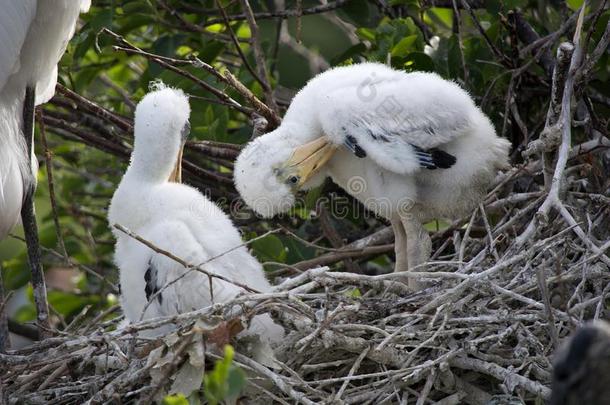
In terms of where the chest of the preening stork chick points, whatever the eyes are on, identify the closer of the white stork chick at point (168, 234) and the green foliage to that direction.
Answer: the white stork chick

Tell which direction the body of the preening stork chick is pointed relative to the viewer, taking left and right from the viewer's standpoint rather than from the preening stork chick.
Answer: facing to the left of the viewer

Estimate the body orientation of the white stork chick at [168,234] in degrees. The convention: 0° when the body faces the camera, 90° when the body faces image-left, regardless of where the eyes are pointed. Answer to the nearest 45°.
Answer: approximately 180°

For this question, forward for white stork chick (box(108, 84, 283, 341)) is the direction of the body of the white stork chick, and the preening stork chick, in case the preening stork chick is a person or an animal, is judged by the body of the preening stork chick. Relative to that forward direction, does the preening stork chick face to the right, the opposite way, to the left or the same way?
to the left

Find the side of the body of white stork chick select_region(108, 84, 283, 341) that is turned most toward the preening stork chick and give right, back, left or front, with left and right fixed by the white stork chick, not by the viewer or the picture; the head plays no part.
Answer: right
